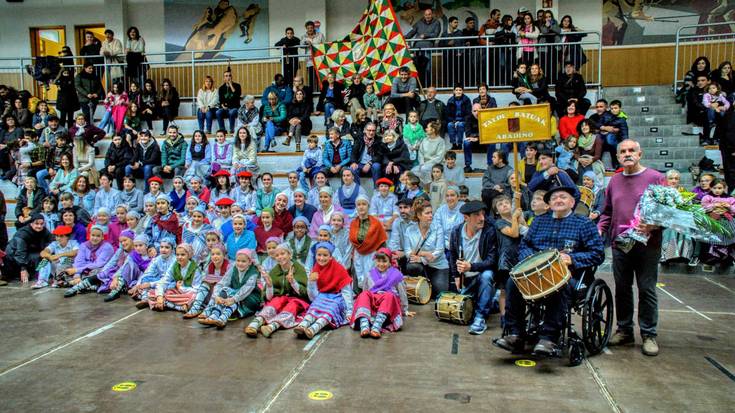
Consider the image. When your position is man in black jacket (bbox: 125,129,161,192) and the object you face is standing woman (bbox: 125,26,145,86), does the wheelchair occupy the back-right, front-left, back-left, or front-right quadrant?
back-right

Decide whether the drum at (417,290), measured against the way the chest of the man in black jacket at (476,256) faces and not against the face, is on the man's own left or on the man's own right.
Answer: on the man's own right

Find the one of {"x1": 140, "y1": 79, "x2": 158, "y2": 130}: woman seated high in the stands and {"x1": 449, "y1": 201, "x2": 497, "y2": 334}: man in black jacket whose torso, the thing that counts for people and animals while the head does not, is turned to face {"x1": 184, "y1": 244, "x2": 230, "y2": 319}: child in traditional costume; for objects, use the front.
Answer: the woman seated high in the stands

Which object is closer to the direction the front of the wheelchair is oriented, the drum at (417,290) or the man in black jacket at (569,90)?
the drum

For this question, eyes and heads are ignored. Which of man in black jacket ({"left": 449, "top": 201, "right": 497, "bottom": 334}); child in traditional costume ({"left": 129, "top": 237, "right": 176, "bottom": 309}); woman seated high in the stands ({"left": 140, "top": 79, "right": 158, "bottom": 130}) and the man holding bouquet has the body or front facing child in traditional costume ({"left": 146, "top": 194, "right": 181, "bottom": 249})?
the woman seated high in the stands

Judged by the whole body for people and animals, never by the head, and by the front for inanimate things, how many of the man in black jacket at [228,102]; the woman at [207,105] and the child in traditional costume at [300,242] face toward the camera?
3

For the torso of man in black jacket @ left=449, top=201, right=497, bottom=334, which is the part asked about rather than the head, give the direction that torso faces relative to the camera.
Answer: toward the camera

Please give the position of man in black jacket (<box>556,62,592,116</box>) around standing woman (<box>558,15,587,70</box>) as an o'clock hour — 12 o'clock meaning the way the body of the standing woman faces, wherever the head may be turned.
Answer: The man in black jacket is roughly at 12 o'clock from the standing woman.

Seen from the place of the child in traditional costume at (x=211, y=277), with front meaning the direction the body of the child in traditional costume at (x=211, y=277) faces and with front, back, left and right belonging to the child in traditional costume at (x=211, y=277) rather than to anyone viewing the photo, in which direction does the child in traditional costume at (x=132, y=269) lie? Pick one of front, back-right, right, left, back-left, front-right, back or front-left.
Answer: right

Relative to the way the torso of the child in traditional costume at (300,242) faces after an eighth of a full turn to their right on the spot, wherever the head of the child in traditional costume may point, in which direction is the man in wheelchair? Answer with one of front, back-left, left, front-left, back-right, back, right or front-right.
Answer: left

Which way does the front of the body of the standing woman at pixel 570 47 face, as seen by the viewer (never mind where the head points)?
toward the camera

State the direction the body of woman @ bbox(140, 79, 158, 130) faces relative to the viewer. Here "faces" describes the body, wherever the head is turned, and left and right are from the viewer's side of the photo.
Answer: facing the viewer
